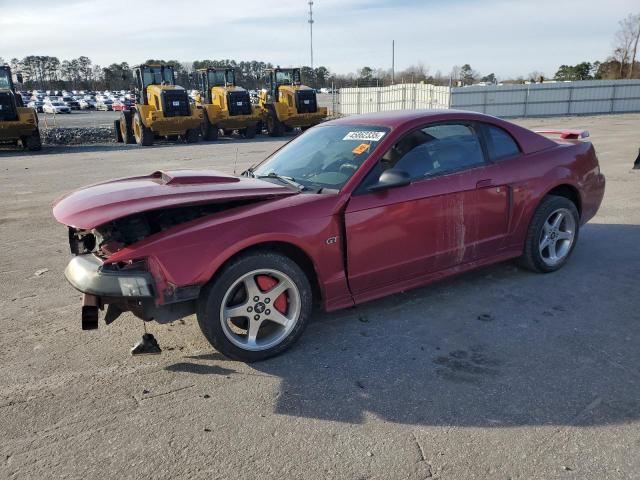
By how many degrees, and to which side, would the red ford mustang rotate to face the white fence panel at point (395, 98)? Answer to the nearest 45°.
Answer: approximately 135° to its right

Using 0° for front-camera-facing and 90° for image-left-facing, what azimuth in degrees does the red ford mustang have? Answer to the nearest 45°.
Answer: approximately 45°

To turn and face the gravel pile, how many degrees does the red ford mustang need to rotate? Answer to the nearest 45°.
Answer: approximately 90° to its right
